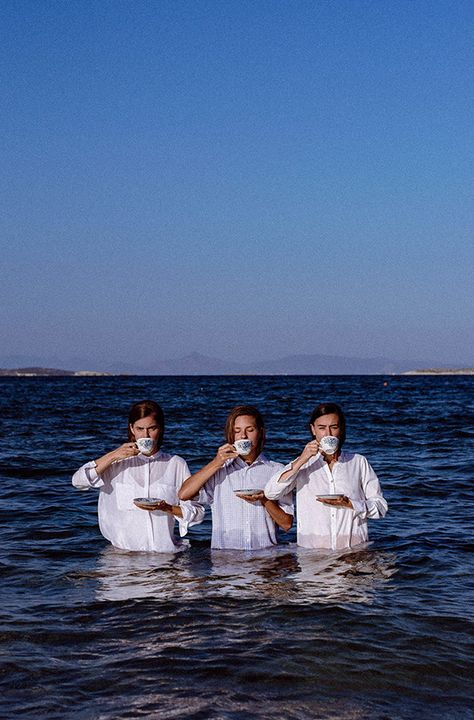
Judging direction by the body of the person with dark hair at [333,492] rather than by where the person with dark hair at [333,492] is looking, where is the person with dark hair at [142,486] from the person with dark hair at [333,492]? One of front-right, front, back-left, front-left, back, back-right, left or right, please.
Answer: right

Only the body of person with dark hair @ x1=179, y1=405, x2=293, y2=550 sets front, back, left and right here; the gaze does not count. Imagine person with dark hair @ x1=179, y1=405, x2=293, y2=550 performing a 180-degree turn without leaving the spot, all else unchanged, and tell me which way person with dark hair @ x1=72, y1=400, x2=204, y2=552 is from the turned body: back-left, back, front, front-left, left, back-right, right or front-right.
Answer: left

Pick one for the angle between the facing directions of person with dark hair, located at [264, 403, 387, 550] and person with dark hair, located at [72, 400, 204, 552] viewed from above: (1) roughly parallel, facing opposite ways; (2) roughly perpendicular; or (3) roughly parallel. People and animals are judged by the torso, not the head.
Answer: roughly parallel

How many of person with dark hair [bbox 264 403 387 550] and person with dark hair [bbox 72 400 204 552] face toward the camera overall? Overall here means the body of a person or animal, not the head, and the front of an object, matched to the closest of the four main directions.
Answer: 2

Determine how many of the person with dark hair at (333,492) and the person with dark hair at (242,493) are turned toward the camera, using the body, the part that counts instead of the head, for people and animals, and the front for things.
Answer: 2

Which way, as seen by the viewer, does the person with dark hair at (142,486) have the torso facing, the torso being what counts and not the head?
toward the camera

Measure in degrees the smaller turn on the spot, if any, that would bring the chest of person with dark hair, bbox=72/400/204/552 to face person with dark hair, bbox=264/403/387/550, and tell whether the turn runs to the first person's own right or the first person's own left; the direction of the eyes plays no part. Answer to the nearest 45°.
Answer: approximately 90° to the first person's own left

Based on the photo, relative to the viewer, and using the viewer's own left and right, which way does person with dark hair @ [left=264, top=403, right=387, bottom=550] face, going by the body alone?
facing the viewer

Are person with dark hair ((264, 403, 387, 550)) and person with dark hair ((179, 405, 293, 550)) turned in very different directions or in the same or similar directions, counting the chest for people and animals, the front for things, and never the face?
same or similar directions

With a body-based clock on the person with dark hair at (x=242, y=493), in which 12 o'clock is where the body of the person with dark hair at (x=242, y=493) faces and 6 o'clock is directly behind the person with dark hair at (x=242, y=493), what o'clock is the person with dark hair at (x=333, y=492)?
the person with dark hair at (x=333, y=492) is roughly at 9 o'clock from the person with dark hair at (x=242, y=493).
